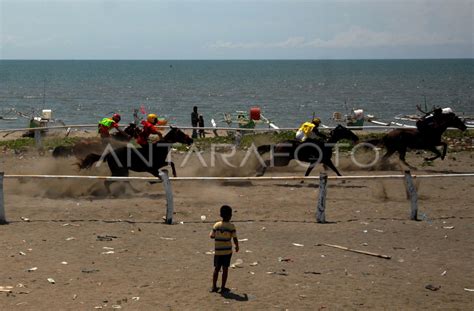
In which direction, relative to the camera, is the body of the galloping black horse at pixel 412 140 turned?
to the viewer's right

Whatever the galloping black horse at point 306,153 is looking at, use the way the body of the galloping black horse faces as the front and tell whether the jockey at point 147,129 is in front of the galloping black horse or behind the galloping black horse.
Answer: behind

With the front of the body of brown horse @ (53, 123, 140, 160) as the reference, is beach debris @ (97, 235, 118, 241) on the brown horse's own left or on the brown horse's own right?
on the brown horse's own right

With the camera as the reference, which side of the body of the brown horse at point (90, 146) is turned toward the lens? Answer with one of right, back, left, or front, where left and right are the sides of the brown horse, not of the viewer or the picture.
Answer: right

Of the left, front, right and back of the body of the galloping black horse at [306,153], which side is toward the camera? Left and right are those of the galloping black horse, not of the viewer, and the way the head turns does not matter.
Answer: right

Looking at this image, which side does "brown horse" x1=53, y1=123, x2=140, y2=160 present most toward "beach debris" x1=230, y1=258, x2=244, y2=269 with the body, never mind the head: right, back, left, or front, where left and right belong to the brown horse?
right

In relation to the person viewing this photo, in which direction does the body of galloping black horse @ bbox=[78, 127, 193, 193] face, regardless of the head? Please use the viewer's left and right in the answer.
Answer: facing to the right of the viewer

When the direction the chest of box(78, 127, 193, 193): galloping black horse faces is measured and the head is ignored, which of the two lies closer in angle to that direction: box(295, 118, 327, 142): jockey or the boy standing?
the jockey

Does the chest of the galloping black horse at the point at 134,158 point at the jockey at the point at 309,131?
yes

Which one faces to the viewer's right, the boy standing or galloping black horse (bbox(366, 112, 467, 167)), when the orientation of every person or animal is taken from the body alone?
the galloping black horse

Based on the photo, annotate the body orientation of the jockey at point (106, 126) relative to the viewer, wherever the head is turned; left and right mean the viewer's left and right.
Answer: facing to the right of the viewer

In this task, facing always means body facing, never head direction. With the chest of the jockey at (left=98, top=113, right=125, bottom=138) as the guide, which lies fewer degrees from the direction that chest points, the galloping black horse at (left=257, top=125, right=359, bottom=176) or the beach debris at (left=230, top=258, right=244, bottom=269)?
the galloping black horse

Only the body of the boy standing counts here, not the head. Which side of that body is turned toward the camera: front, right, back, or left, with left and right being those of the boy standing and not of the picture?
back
